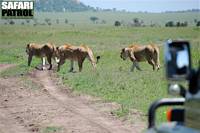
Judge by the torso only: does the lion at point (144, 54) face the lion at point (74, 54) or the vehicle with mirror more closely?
the lion

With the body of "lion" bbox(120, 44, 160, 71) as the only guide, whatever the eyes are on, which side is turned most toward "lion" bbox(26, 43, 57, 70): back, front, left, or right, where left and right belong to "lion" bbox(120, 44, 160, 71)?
front

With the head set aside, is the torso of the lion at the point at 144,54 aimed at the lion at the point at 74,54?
yes

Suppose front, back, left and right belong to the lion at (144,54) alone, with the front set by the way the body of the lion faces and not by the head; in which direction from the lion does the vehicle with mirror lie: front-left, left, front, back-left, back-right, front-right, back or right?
left

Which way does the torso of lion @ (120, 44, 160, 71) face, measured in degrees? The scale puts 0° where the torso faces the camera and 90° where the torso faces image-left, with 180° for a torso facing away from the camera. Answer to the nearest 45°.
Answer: approximately 90°

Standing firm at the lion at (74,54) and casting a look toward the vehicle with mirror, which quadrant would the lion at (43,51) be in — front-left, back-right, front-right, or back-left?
back-right

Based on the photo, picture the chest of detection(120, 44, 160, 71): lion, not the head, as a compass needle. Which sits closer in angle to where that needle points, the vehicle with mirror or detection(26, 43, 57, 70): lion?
the lion
